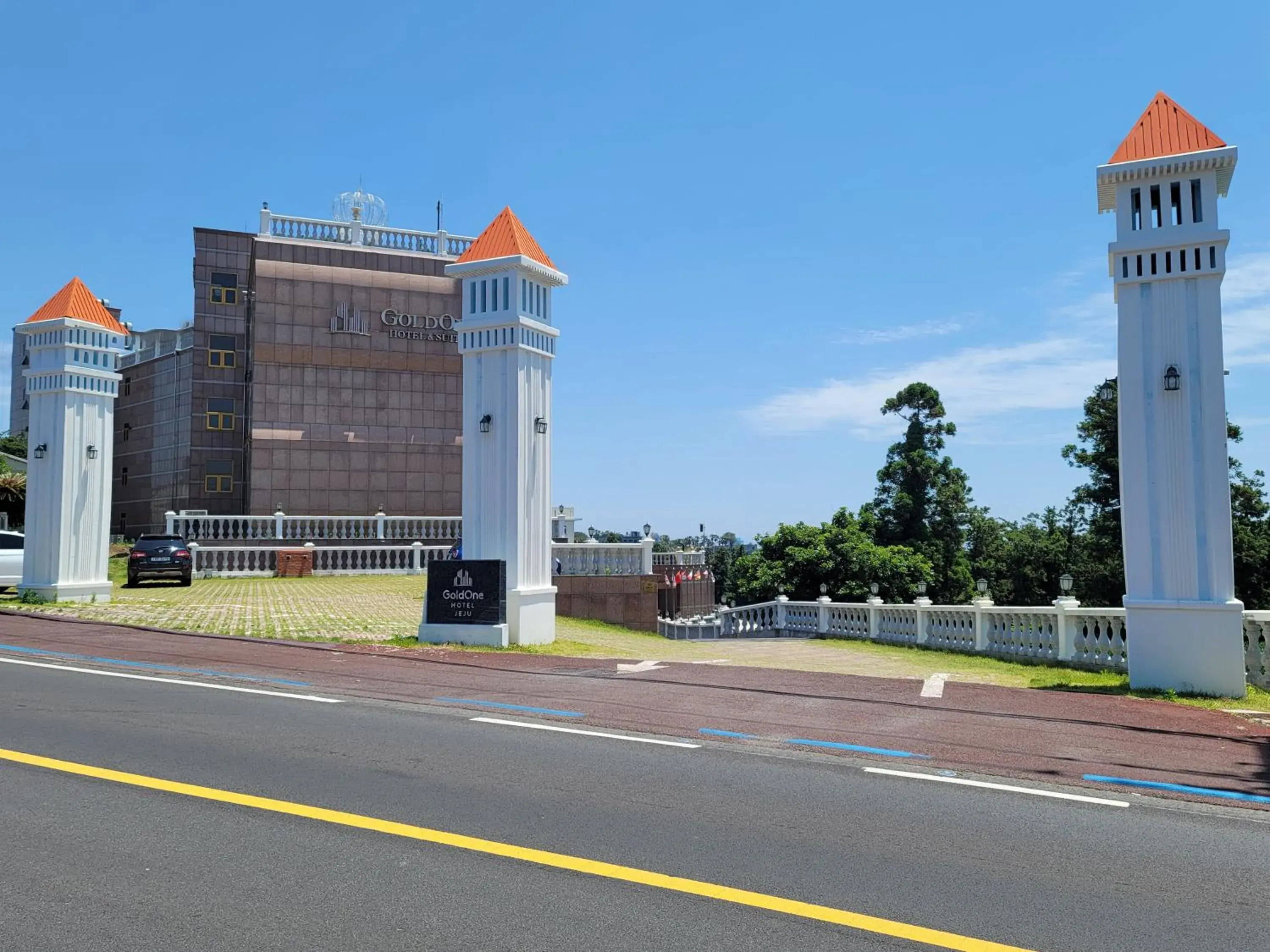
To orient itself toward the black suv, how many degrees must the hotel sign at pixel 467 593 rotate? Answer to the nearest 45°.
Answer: approximately 135° to its right

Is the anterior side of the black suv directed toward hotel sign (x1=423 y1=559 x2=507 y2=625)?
no

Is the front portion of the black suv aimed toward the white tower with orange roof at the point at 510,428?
no

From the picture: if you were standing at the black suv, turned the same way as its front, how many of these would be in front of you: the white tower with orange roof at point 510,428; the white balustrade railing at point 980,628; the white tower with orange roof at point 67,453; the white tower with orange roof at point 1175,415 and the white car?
0

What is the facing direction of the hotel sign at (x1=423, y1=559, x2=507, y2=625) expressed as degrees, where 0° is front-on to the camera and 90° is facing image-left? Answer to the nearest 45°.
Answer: approximately 0°

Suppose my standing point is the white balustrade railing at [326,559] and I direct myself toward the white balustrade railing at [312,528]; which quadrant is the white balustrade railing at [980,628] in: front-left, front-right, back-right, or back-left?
back-right

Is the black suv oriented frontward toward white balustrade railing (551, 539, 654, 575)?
no

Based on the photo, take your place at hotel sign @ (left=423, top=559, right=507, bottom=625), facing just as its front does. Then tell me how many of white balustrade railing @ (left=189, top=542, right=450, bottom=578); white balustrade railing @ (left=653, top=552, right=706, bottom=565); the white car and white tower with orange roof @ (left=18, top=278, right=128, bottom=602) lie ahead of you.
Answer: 0

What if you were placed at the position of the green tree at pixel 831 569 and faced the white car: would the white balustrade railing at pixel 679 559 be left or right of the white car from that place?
right

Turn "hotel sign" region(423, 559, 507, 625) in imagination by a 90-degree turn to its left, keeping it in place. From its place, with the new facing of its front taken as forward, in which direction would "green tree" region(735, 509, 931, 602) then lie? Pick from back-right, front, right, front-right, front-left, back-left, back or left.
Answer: front-left

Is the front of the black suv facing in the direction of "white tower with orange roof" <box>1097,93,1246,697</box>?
no
